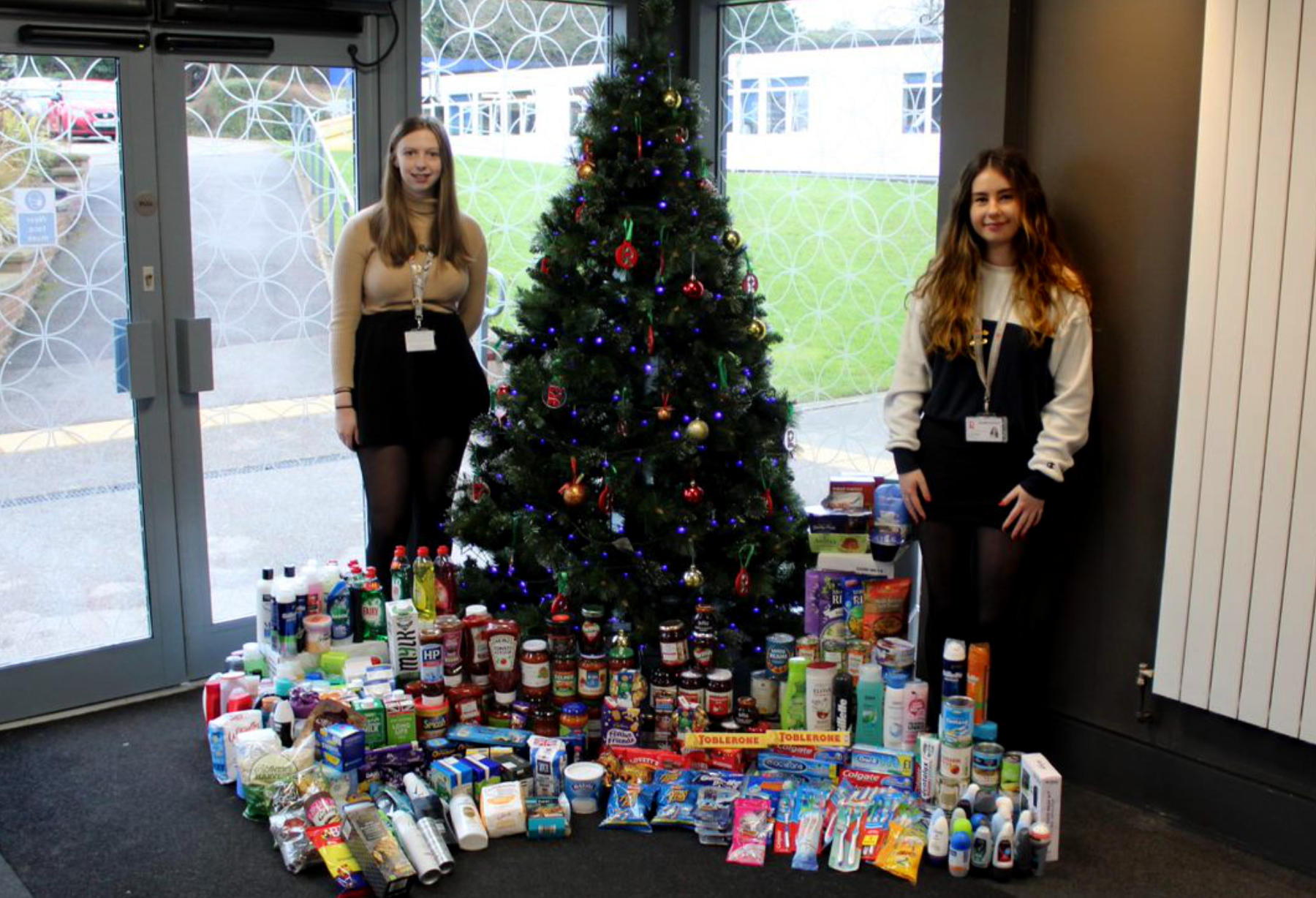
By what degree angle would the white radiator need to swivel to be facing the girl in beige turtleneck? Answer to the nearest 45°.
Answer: approximately 45° to its right

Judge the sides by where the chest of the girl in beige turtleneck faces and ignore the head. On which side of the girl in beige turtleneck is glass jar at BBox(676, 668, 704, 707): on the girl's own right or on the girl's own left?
on the girl's own left

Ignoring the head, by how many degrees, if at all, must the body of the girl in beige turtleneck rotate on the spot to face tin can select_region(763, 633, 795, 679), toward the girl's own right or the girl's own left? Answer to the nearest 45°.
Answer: approximately 45° to the girl's own left

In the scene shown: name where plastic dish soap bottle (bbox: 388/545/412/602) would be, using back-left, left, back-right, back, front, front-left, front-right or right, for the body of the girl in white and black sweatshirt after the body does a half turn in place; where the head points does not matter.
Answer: left

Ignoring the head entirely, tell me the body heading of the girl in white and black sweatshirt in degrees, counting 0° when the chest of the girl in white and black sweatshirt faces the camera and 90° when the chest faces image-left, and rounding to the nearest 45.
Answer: approximately 0°

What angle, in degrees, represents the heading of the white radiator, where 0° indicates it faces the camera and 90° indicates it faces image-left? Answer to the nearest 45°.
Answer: approximately 45°

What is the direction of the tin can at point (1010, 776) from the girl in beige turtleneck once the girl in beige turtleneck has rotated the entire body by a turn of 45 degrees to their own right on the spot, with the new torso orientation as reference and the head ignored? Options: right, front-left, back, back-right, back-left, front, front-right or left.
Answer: left

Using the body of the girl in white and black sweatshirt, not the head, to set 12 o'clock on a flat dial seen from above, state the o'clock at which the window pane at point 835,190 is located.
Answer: The window pane is roughly at 5 o'clock from the girl in white and black sweatshirt.

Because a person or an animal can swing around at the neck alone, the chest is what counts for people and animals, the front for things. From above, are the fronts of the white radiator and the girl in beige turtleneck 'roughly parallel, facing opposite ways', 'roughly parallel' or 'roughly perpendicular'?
roughly perpendicular

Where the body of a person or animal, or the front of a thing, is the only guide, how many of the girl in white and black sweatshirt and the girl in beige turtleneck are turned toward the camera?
2

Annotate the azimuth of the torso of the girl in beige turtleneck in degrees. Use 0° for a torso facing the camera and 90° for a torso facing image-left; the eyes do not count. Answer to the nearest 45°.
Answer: approximately 0°

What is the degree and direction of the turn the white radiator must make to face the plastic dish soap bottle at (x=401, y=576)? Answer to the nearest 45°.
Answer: approximately 45° to its right
